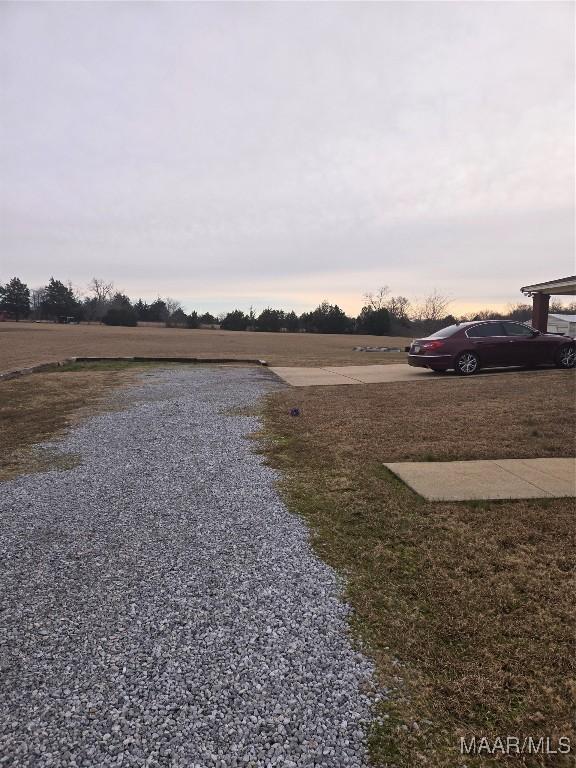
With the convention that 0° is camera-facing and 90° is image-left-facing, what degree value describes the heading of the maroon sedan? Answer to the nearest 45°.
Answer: approximately 225°
